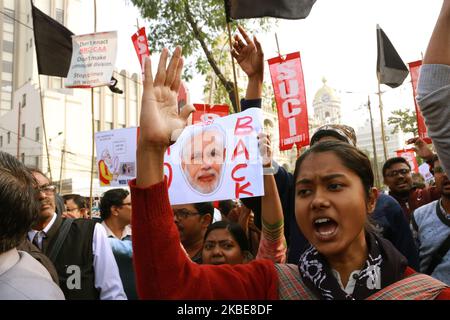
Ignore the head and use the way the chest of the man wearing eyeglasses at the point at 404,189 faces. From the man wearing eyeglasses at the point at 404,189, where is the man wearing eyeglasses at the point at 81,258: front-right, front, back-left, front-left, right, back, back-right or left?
front-right

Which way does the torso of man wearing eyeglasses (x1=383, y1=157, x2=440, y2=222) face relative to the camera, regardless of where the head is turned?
toward the camera

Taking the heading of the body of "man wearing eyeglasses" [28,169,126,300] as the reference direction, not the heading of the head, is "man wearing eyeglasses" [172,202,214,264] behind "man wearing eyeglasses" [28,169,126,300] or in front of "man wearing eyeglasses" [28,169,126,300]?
behind

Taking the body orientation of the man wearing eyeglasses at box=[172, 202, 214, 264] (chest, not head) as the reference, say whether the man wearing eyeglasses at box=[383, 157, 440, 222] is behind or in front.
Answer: behind

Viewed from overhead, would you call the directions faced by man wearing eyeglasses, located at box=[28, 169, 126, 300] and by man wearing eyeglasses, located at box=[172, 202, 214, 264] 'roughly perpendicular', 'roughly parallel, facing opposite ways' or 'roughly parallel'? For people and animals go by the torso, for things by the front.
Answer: roughly parallel

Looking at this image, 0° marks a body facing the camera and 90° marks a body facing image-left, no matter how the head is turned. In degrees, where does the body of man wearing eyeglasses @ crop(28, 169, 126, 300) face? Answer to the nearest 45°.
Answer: approximately 45°

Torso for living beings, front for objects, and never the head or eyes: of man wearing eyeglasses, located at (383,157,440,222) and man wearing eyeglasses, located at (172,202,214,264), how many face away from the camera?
0

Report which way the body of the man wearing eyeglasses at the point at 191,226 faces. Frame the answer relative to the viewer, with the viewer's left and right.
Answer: facing the viewer and to the left of the viewer

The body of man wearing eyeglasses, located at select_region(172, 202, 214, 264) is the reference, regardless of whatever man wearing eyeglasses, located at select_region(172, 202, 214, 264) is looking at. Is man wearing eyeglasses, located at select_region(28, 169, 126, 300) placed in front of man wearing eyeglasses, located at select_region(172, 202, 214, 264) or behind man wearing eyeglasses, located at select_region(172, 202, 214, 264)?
in front

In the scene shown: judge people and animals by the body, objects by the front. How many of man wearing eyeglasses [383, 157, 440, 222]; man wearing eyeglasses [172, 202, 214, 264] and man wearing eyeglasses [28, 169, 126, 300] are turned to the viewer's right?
0

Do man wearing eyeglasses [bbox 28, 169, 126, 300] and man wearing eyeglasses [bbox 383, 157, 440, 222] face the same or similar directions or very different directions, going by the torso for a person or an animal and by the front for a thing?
same or similar directions
